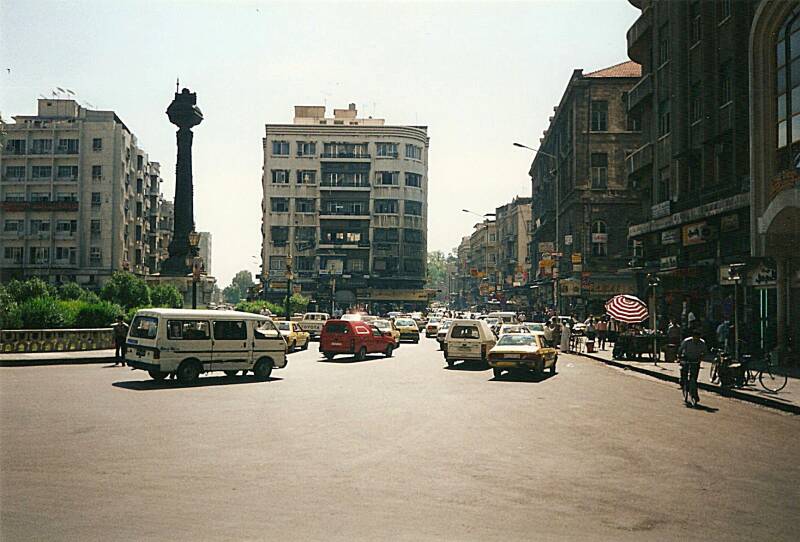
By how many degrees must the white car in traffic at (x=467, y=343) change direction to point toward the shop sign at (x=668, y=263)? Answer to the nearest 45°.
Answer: approximately 45° to its right

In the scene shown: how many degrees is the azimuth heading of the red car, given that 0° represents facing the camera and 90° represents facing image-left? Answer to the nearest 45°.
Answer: approximately 225°

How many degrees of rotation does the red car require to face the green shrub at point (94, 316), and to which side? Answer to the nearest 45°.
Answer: approximately 135° to its left

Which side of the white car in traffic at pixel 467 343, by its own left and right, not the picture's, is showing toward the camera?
back

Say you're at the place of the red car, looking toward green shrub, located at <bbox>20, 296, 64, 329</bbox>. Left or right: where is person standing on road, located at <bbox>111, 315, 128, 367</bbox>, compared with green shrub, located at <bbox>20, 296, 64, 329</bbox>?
left

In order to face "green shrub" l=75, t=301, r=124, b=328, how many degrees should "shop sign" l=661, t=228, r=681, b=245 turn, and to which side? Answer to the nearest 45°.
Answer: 0° — it already faces it

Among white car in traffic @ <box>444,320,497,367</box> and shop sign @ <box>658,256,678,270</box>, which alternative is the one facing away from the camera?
the white car in traffic

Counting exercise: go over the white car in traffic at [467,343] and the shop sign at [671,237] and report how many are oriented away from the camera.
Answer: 1

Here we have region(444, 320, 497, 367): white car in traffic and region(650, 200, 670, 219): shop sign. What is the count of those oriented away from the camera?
1

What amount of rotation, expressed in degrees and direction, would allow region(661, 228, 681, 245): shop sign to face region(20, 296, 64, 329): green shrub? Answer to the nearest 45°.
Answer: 0° — it already faces it

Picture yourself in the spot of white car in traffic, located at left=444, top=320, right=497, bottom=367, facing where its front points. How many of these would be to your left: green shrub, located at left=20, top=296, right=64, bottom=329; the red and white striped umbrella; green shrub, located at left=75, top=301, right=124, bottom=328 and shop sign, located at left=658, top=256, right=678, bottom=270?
2

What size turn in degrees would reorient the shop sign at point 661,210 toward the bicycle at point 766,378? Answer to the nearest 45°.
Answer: approximately 45° to its left
